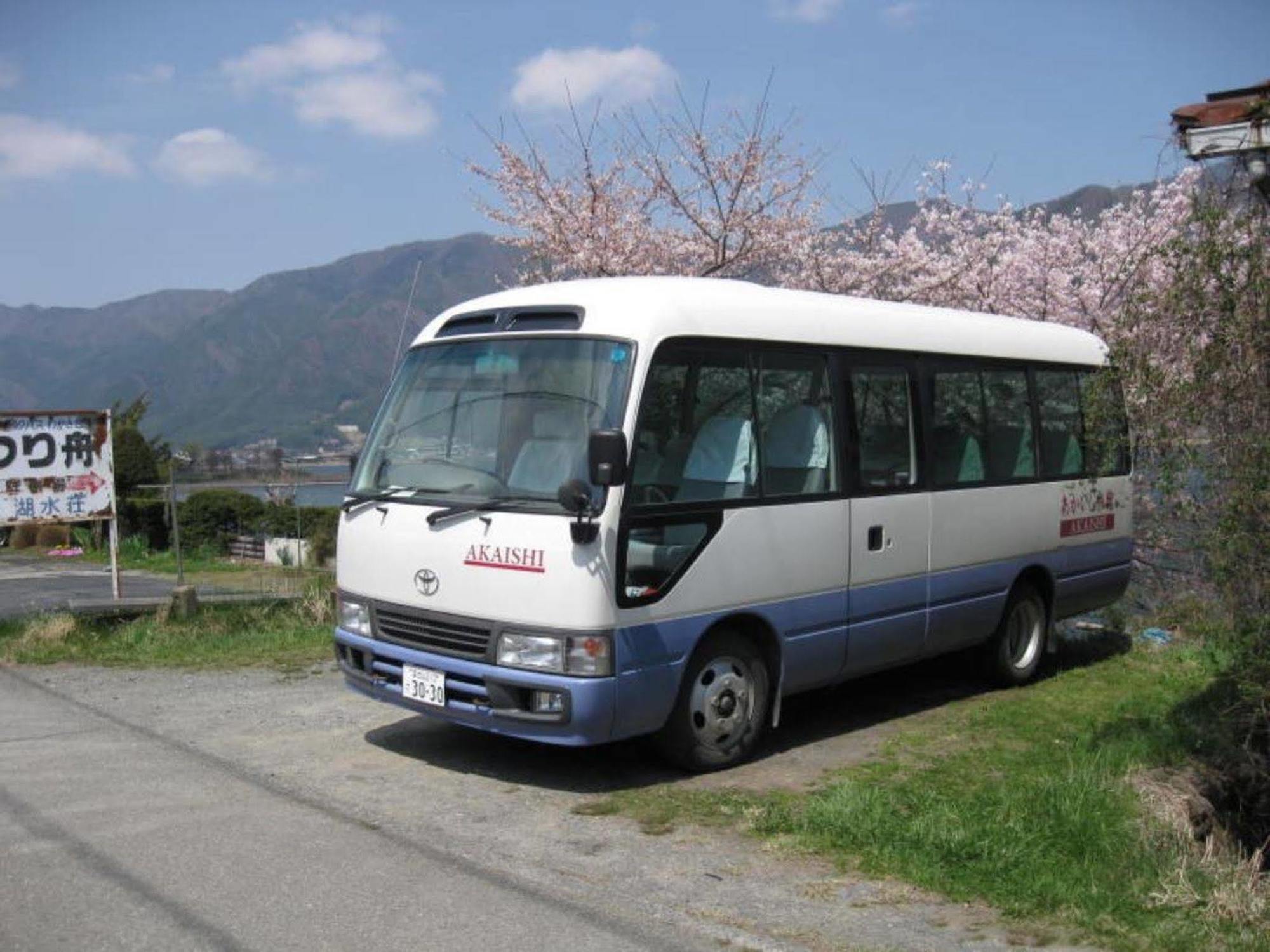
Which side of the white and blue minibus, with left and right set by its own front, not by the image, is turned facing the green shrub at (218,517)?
right

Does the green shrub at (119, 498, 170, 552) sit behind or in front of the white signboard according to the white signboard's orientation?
behind

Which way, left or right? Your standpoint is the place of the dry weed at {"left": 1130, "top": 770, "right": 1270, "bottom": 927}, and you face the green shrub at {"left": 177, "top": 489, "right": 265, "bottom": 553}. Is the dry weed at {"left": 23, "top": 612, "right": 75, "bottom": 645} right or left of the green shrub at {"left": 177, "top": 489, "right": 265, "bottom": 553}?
left

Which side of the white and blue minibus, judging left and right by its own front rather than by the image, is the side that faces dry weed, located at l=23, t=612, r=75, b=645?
right

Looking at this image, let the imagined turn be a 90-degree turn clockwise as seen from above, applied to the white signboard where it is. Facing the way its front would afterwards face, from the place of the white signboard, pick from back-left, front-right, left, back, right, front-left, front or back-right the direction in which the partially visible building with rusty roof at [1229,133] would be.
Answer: back-left

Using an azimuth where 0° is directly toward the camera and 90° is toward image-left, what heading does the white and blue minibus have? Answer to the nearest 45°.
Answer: approximately 45°

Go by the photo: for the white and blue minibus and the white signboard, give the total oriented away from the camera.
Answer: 0

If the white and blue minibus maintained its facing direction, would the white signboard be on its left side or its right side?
on its right

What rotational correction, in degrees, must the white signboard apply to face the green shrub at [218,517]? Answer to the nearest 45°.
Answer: approximately 180°

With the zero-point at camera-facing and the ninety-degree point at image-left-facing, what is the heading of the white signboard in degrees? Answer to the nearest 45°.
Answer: approximately 0°
